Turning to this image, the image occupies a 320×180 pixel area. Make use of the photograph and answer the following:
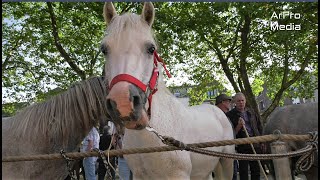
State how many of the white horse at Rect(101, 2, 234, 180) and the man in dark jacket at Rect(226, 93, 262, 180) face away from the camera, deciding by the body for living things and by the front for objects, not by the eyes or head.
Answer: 0

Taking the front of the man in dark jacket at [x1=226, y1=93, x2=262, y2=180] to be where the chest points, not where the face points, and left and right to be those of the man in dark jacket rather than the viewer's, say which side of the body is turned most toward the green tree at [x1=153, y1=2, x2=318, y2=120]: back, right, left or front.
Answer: back

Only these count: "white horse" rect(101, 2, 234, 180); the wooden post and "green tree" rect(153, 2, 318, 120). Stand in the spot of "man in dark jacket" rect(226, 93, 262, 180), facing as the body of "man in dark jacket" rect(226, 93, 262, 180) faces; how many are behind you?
1

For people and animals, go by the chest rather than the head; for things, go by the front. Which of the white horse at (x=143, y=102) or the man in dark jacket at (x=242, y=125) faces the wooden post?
the man in dark jacket

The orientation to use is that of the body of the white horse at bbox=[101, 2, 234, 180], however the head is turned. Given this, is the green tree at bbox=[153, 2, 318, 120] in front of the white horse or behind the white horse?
behind

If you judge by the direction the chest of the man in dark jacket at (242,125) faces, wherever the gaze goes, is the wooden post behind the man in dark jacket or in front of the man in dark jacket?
in front

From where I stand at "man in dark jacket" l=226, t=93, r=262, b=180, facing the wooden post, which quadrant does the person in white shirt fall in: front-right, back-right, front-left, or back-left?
back-right

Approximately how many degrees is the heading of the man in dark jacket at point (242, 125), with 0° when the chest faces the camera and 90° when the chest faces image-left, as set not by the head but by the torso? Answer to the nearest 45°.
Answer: approximately 0°

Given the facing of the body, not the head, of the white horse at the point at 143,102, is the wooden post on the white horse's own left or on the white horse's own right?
on the white horse's own left

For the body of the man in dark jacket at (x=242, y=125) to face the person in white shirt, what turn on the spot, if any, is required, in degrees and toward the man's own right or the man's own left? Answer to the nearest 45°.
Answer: approximately 135° to the man's own right

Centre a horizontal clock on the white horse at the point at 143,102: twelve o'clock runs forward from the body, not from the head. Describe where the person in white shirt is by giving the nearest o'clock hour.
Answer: The person in white shirt is roughly at 4 o'clock from the white horse.
